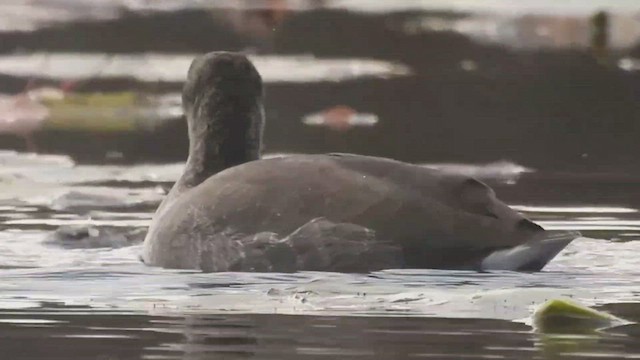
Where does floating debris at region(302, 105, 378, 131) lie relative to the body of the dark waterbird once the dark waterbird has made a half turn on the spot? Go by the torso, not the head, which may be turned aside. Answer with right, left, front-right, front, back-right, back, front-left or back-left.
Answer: left

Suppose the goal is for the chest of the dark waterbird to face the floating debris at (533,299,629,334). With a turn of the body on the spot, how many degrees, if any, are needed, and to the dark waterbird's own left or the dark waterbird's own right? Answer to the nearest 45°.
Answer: approximately 135° to the dark waterbird's own left

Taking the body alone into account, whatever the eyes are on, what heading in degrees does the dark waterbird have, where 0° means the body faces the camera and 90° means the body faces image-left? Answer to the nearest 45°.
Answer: approximately 90°
